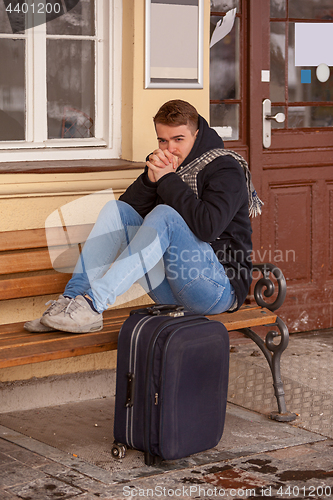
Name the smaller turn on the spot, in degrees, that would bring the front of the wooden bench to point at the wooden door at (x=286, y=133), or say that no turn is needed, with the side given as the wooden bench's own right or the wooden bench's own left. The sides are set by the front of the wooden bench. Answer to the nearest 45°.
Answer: approximately 90° to the wooden bench's own left

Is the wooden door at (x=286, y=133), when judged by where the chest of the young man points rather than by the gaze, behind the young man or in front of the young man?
behind

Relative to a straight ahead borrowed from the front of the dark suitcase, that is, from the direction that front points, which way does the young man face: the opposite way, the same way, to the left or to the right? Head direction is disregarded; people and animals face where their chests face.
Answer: to the right

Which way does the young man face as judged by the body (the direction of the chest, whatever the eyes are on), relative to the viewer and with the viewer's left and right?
facing the viewer and to the left of the viewer

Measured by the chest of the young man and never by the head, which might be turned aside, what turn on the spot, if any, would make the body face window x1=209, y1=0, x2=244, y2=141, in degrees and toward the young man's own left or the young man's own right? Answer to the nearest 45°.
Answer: approximately 135° to the young man's own right

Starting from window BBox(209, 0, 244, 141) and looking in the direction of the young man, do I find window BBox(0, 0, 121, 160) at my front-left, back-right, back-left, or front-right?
front-right

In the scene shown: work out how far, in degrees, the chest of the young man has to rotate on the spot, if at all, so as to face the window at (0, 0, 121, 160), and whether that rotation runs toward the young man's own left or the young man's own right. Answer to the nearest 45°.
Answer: approximately 90° to the young man's own right

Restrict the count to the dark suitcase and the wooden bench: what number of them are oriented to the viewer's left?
0

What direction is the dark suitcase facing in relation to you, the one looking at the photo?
facing the viewer and to the right of the viewer
